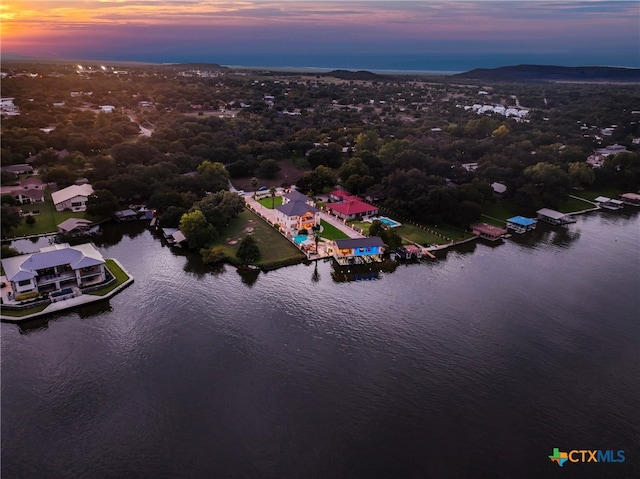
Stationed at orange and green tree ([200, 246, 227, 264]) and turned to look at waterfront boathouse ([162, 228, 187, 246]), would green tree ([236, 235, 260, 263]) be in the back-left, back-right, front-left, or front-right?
back-right

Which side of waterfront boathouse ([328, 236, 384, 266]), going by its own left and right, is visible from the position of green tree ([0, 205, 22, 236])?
right

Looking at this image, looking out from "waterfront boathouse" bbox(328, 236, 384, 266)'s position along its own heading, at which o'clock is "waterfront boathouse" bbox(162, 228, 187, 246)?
"waterfront boathouse" bbox(162, 228, 187, 246) is roughly at 3 o'clock from "waterfront boathouse" bbox(328, 236, 384, 266).

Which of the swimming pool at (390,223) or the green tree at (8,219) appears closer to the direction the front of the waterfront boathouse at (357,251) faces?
the green tree

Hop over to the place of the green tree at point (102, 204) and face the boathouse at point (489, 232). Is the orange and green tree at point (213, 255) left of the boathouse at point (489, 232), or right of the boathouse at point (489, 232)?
right

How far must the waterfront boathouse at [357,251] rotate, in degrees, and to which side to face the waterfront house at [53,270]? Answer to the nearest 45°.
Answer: approximately 45° to its right

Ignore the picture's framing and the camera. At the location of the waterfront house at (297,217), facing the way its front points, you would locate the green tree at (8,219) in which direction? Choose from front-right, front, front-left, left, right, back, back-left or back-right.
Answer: back-right

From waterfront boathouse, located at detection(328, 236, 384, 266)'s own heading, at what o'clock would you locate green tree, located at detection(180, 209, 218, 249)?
The green tree is roughly at 3 o'clock from the waterfront boathouse.

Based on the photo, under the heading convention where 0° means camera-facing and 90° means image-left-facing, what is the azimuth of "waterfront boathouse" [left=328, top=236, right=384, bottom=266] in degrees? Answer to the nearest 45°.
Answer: approximately 0°

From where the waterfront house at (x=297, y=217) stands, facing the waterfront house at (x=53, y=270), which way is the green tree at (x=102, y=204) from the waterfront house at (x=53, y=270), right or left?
right

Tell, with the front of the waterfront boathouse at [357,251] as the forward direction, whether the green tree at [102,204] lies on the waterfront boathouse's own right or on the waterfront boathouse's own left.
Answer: on the waterfront boathouse's own right

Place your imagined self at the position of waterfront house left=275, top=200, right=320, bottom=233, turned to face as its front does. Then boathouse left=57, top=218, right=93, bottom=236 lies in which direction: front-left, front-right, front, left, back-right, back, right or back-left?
back-right
